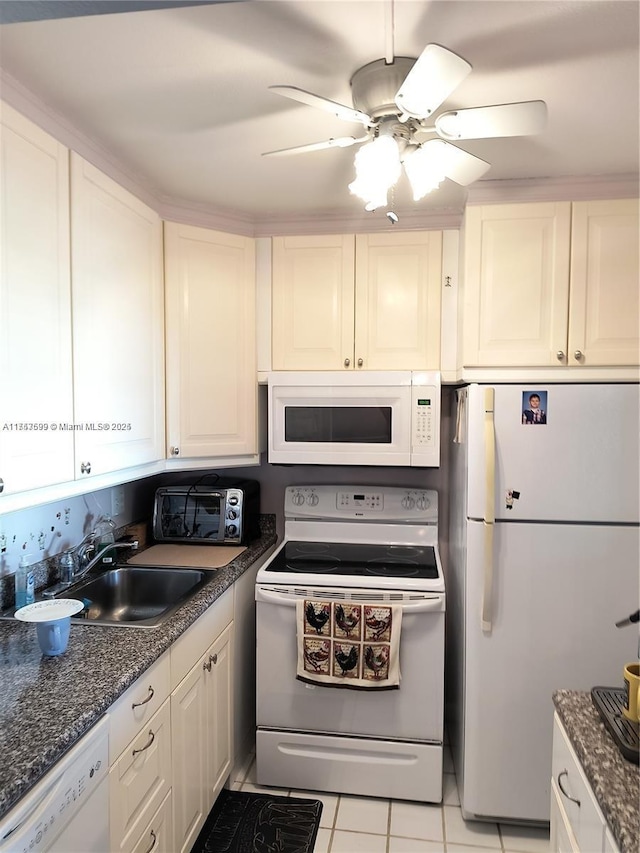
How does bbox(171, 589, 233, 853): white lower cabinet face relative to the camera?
to the viewer's right

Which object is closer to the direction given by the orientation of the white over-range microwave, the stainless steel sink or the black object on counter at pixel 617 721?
the black object on counter

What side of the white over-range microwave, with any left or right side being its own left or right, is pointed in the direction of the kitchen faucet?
right

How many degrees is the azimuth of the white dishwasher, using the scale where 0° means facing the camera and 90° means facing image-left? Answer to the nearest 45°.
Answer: approximately 315°

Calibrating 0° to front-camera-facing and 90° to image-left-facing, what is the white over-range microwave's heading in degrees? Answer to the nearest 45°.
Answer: approximately 0°

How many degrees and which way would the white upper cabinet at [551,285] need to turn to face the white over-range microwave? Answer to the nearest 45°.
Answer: approximately 90° to its right

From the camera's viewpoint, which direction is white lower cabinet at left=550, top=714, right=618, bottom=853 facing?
to the viewer's left

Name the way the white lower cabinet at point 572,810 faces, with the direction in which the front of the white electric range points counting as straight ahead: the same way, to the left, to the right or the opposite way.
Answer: to the right

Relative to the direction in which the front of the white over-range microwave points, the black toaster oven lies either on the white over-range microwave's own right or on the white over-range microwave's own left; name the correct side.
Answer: on the white over-range microwave's own right
